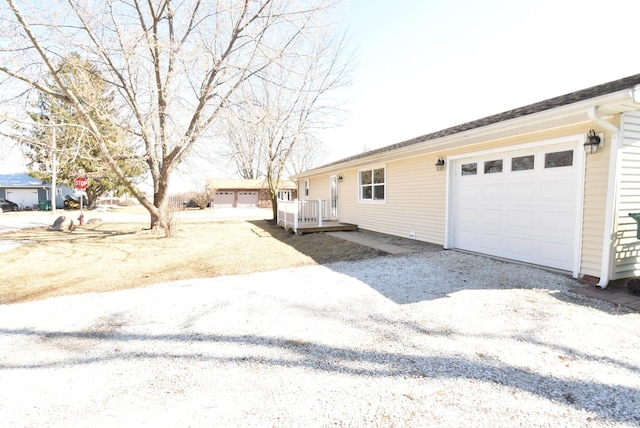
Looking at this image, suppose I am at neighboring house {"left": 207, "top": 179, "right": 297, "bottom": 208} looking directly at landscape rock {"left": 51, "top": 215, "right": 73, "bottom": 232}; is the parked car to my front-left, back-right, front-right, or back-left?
front-right

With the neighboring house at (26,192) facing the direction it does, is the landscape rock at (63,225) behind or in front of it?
in front

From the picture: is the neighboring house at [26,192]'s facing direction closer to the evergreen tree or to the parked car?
the parked car

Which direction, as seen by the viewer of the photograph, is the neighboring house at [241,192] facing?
facing the viewer

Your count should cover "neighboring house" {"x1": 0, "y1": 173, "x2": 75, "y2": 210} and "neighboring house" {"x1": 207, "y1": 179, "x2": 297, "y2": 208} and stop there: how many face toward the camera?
2

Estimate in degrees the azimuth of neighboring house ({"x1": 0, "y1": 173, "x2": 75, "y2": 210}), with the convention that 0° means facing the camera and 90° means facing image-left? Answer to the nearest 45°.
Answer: approximately 0°

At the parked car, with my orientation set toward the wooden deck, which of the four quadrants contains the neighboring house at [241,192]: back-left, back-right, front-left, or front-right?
front-left

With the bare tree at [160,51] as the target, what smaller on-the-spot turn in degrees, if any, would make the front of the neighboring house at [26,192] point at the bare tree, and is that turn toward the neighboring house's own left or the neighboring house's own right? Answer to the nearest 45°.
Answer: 0° — it already faces it

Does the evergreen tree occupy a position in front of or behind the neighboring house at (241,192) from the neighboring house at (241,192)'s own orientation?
in front

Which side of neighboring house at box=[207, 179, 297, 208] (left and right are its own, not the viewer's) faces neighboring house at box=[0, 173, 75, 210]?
right

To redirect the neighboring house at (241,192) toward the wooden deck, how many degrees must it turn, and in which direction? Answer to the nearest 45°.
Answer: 0° — it already faces it
